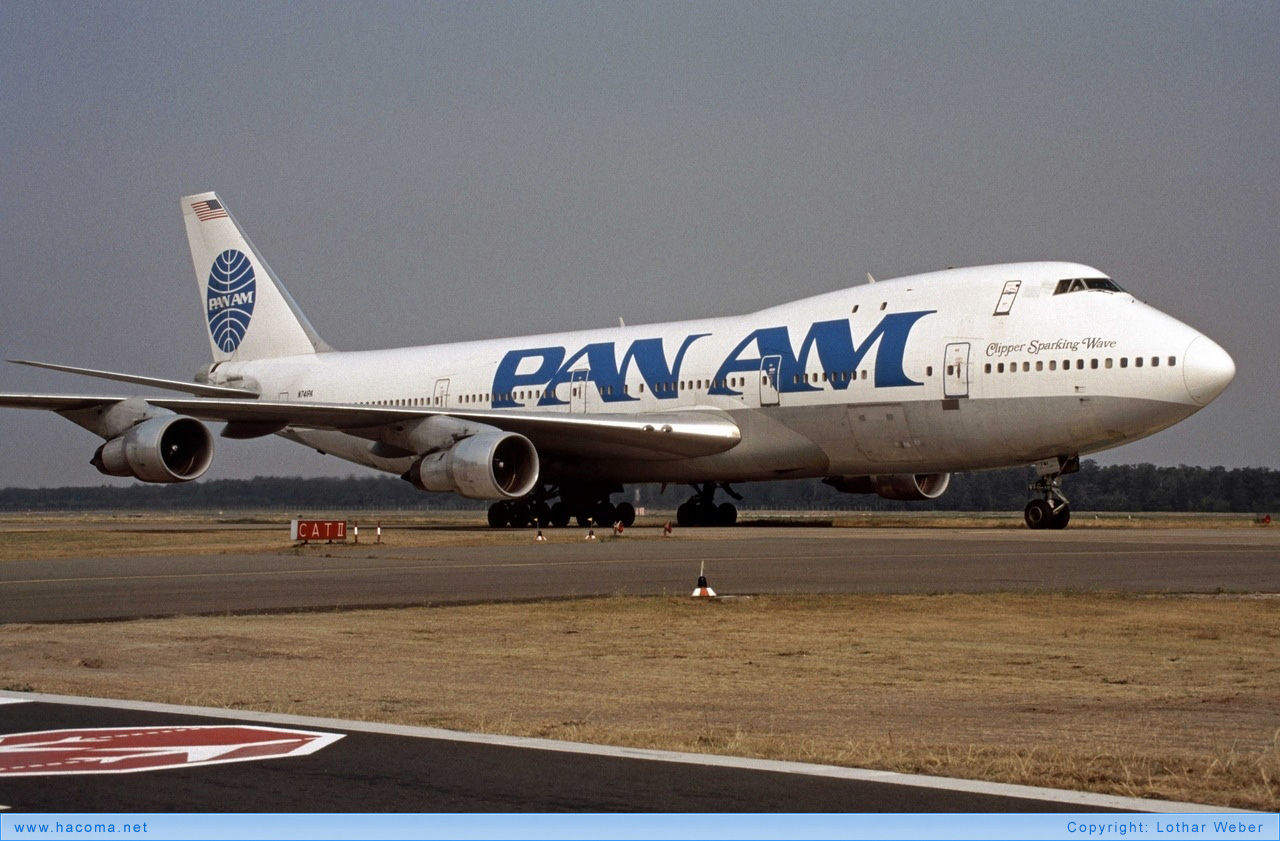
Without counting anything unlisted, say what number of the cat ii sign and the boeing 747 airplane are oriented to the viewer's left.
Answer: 0

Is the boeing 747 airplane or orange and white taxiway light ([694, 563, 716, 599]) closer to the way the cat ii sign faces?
the orange and white taxiway light

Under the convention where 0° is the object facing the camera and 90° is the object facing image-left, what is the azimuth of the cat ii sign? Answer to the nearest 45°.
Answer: approximately 0°

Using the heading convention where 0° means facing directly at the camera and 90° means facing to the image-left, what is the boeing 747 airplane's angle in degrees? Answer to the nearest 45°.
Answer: approximately 315°

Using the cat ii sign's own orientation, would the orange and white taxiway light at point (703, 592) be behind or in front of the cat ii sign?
in front

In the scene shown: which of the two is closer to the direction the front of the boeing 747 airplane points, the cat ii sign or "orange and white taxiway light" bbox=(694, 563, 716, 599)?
the orange and white taxiway light
